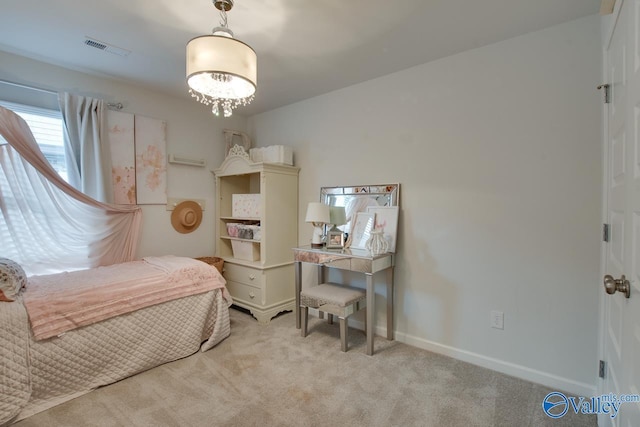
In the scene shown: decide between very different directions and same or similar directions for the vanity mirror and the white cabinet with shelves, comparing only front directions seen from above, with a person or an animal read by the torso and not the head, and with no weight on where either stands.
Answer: same or similar directions

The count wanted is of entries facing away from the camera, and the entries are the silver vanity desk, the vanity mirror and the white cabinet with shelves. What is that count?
0

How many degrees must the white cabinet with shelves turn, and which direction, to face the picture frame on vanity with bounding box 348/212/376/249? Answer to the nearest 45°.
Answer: approximately 90° to its left

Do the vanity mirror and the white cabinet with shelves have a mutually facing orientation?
no

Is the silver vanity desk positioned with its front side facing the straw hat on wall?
no

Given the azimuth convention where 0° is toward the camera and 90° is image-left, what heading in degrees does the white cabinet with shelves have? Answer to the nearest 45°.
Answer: approximately 45°

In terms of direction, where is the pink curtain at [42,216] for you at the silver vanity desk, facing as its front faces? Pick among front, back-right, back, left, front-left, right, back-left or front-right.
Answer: front-right

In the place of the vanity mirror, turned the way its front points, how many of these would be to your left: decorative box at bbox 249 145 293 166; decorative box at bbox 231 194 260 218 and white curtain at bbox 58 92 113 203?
0

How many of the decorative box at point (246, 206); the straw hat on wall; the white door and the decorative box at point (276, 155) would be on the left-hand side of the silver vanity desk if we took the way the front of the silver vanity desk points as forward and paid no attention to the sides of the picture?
1

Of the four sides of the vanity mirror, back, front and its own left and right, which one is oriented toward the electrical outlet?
left

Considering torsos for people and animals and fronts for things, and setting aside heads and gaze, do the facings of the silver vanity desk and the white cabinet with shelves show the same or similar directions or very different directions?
same or similar directions

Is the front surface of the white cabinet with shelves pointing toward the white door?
no

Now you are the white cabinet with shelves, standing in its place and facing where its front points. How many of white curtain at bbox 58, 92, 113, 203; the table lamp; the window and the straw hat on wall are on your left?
1

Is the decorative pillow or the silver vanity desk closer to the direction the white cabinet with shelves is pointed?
the decorative pillow

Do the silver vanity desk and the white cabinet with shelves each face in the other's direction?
no

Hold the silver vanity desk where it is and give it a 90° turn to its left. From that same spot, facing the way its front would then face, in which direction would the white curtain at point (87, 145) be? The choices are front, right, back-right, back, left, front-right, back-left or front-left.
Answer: back-right

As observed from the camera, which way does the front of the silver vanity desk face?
facing the viewer and to the left of the viewer

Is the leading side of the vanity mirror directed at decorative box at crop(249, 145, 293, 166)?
no

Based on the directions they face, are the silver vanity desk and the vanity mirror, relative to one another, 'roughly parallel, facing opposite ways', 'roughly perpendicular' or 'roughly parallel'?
roughly parallel

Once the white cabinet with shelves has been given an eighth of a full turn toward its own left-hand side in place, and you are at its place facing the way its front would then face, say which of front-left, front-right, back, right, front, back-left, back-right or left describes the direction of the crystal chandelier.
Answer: front

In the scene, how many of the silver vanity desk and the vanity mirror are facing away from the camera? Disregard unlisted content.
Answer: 0
